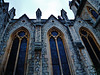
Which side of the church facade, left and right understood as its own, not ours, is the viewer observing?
front
